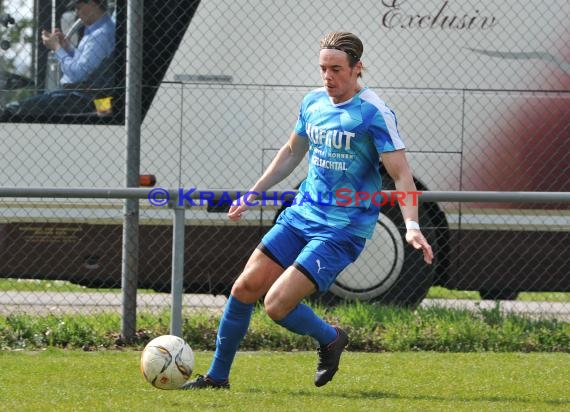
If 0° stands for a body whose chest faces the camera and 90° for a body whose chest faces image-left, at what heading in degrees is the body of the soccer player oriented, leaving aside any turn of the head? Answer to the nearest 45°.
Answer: approximately 45°

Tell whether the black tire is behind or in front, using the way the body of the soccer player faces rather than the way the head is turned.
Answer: behind
